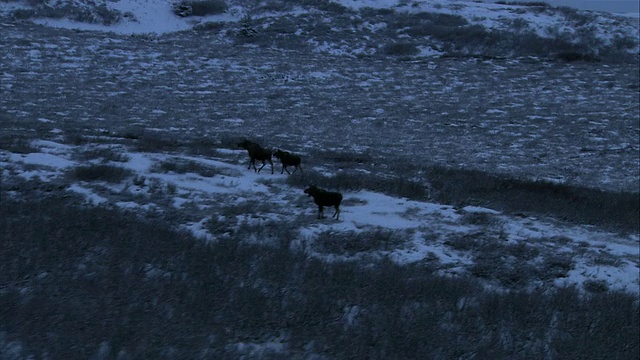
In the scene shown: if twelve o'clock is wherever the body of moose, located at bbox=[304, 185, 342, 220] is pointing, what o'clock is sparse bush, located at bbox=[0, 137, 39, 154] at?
The sparse bush is roughly at 1 o'clock from the moose.

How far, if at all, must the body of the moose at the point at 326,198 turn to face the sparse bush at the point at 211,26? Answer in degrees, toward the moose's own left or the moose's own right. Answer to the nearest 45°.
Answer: approximately 90° to the moose's own right

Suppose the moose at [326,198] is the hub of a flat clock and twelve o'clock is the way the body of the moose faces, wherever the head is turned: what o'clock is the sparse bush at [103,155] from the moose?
The sparse bush is roughly at 1 o'clock from the moose.

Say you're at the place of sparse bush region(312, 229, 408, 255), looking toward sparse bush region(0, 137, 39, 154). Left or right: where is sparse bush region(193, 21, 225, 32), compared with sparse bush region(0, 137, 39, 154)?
right

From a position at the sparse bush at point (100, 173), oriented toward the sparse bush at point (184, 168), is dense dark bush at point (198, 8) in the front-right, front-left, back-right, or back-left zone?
front-left

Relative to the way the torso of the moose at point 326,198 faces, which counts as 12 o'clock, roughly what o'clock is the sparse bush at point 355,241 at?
The sparse bush is roughly at 8 o'clock from the moose.

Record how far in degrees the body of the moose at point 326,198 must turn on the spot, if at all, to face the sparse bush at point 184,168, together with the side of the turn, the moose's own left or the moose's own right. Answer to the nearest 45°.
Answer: approximately 45° to the moose's own right

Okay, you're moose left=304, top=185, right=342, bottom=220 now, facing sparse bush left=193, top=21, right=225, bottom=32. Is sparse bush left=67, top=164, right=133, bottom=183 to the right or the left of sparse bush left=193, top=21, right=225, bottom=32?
left

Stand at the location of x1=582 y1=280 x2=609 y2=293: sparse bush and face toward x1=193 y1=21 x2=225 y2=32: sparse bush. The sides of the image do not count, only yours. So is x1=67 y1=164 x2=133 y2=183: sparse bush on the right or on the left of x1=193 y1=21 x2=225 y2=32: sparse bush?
left

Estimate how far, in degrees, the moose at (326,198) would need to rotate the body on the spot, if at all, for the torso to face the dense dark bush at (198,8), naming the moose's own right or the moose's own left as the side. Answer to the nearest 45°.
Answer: approximately 90° to the moose's own right

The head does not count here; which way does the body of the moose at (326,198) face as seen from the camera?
to the viewer's left

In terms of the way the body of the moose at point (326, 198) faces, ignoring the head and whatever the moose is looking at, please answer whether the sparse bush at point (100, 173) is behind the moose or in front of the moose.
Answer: in front

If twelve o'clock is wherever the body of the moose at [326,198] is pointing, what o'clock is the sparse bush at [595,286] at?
The sparse bush is roughly at 7 o'clock from the moose.
